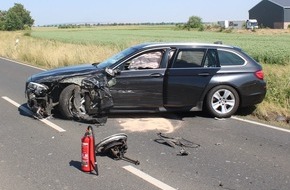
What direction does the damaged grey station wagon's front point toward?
to the viewer's left

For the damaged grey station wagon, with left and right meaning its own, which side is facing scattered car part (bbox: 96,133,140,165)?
left

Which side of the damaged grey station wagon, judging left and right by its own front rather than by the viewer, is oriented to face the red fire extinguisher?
left
